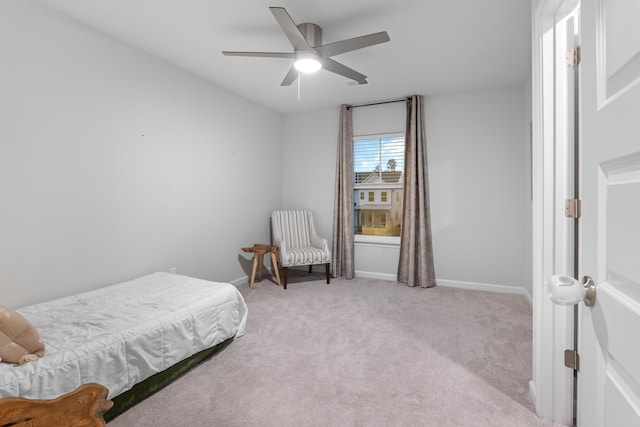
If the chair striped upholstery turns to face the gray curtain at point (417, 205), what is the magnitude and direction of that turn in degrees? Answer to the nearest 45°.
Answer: approximately 45° to its left

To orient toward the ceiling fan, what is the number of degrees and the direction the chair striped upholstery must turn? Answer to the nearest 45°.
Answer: approximately 45° to its right

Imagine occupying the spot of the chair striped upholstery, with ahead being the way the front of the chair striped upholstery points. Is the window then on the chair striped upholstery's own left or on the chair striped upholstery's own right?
on the chair striped upholstery's own left

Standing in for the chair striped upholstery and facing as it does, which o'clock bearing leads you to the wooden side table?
The wooden side table is roughly at 3 o'clock from the chair striped upholstery.

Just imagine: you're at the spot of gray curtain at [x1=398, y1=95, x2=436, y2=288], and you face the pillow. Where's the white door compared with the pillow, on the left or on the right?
left

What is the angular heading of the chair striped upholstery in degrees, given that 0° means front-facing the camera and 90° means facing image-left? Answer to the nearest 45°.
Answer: approximately 315°

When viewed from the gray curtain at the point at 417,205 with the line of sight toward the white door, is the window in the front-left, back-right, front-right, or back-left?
back-right
